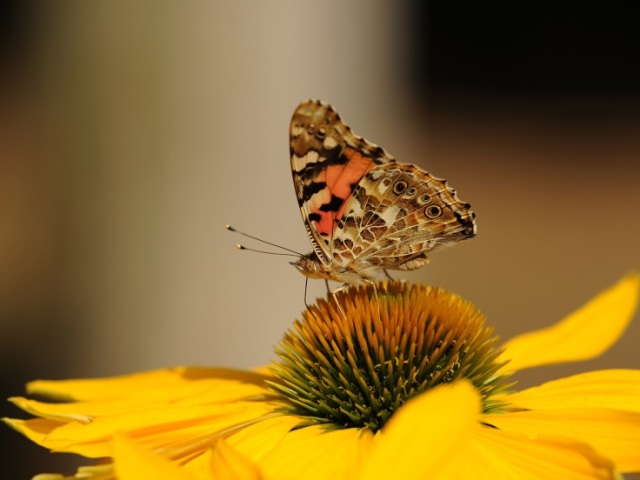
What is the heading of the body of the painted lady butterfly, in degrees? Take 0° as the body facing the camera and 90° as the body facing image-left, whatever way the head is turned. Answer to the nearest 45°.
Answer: approximately 90°
